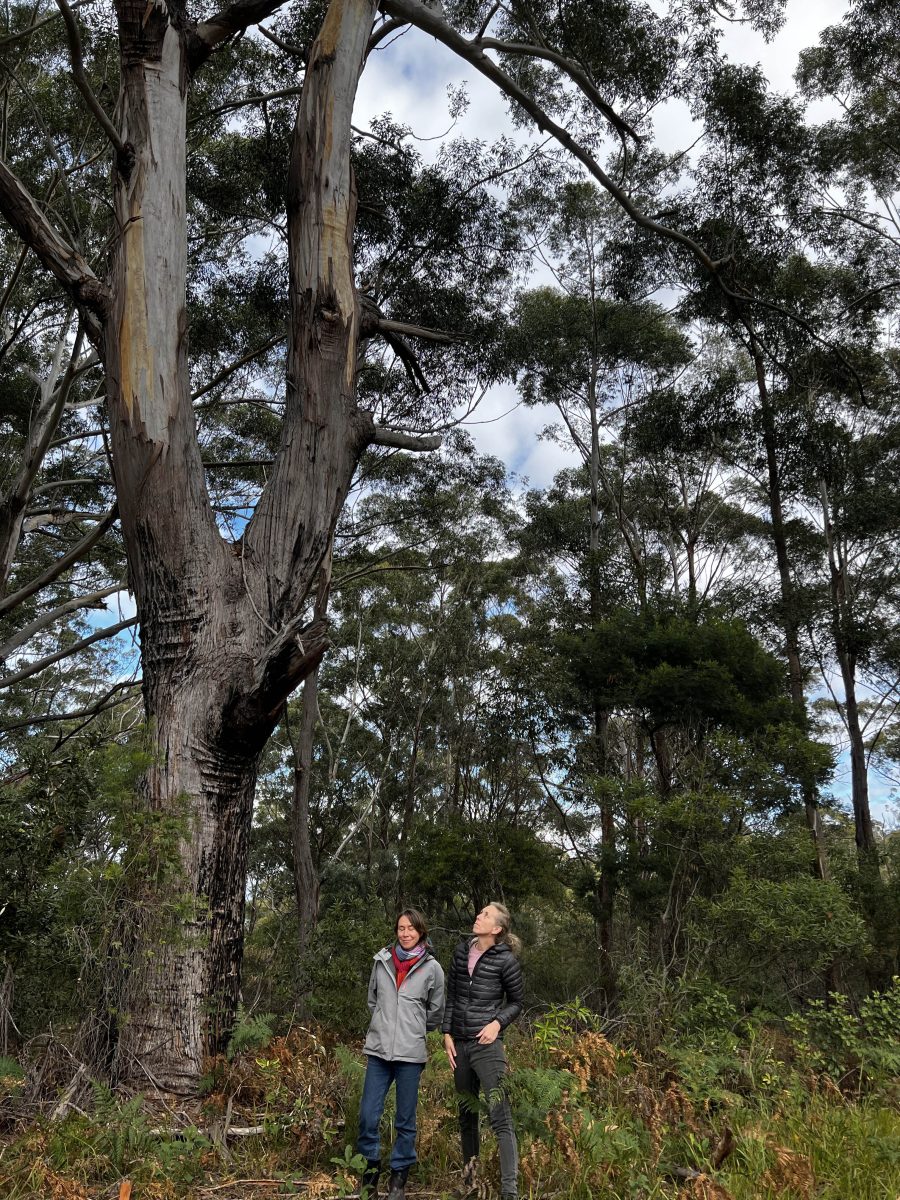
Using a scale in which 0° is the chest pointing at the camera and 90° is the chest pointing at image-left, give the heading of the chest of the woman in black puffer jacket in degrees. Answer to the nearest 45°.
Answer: approximately 45°

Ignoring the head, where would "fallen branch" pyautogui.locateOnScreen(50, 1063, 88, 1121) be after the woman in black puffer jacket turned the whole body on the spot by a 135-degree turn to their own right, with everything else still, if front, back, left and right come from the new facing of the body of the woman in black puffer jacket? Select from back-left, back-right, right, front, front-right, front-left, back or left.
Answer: left
